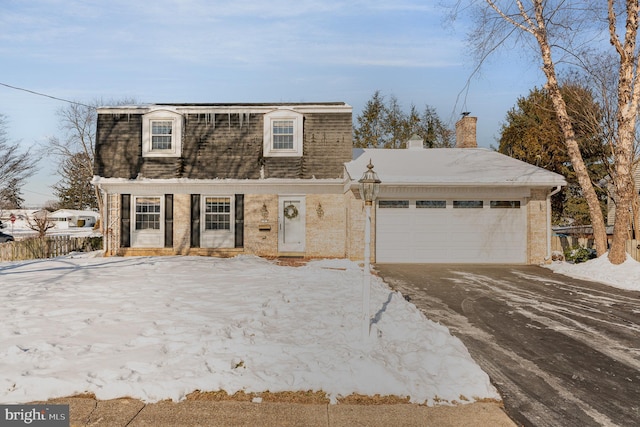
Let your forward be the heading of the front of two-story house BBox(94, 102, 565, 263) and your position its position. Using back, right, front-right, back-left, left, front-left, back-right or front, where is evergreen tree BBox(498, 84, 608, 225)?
back-left

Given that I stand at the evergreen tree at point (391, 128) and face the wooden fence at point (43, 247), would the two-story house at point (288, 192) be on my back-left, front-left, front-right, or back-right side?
front-left

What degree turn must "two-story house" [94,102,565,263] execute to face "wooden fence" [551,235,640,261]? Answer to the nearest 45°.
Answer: approximately 90° to its left

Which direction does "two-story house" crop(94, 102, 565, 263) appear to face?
toward the camera

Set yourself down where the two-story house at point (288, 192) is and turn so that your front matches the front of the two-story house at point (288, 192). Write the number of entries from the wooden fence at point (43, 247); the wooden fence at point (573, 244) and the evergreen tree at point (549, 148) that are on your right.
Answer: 1

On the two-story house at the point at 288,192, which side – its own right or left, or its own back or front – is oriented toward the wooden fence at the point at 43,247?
right

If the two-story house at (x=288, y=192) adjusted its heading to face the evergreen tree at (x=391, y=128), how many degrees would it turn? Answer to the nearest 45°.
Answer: approximately 180°
